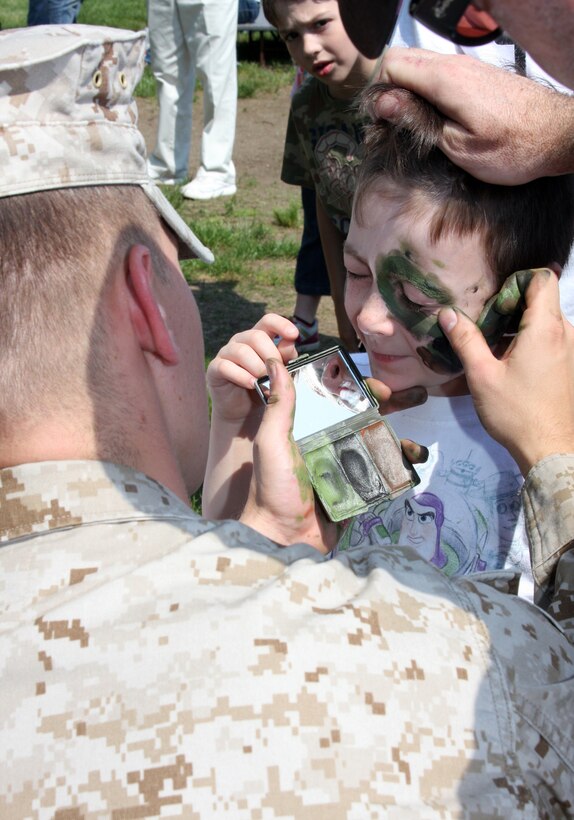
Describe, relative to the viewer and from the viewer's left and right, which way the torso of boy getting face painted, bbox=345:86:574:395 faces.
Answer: facing the viewer and to the left of the viewer

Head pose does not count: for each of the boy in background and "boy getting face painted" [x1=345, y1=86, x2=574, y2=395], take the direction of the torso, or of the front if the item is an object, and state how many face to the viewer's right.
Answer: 0

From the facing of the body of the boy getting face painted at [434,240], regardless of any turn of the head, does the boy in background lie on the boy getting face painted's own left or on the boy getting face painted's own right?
on the boy getting face painted's own right

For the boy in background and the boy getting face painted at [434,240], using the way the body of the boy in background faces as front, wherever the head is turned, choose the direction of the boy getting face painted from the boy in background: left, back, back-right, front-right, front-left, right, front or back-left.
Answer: front

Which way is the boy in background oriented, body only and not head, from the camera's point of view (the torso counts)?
toward the camera
